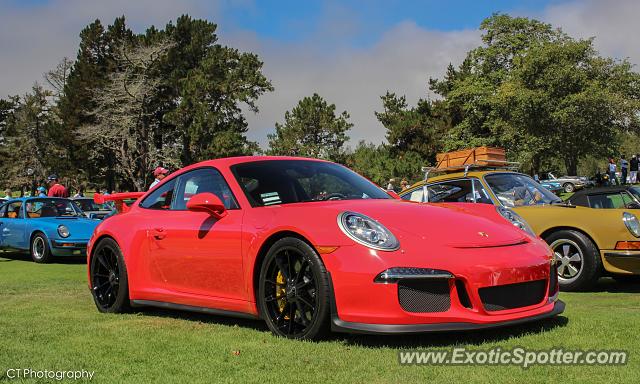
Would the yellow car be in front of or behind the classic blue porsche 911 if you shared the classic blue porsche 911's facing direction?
in front

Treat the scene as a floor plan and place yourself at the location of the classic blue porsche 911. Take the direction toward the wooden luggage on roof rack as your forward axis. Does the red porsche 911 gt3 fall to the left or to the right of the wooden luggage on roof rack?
right

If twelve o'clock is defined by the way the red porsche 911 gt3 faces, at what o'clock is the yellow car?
The yellow car is roughly at 9 o'clock from the red porsche 911 gt3.

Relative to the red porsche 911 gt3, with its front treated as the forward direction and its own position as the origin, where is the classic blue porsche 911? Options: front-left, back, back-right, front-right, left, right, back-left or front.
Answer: back

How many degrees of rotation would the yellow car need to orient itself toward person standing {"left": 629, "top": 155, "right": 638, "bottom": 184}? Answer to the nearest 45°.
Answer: approximately 135° to its left

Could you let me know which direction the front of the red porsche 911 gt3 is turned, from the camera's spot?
facing the viewer and to the right of the viewer

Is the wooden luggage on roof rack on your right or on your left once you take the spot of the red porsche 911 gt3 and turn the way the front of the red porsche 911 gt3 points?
on your left

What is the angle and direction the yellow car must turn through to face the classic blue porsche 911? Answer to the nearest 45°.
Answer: approximately 135° to its right
